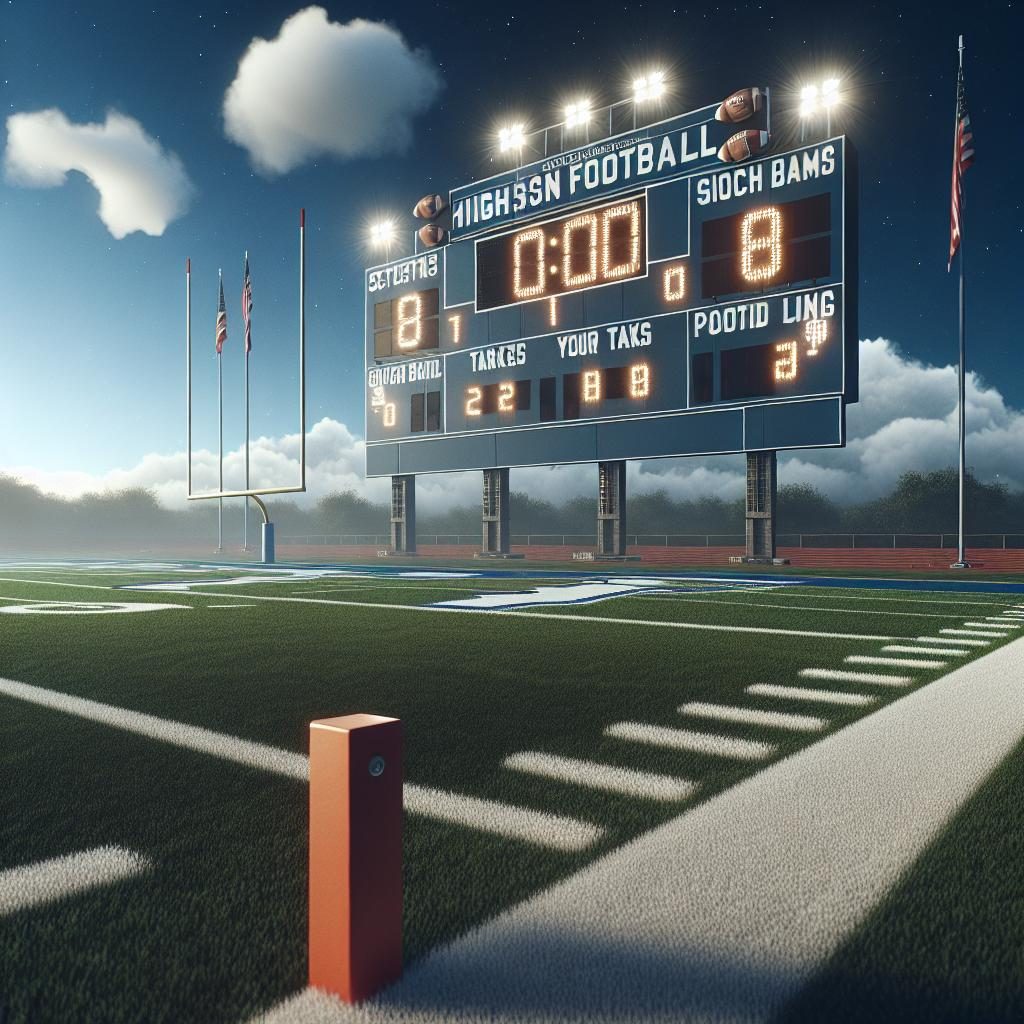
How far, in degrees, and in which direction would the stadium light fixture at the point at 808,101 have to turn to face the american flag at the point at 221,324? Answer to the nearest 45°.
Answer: approximately 90° to its right

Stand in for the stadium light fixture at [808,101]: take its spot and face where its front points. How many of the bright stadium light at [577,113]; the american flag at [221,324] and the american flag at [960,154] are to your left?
1

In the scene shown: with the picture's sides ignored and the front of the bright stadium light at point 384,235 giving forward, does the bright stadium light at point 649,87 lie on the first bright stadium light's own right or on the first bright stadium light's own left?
on the first bright stadium light's own left

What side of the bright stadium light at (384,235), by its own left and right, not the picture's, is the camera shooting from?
front

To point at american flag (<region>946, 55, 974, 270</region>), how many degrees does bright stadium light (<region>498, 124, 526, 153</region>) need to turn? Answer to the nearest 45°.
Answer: approximately 45° to its left

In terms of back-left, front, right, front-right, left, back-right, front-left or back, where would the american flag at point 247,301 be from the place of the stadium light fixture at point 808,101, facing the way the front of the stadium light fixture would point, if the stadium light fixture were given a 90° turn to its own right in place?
front

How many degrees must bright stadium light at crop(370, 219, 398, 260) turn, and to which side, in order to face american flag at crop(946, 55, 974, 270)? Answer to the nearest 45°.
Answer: approximately 45° to its left

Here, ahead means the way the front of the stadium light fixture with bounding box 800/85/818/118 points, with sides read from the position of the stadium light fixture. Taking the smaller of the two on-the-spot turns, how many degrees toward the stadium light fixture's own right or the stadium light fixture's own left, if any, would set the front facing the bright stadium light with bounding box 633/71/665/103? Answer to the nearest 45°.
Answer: approximately 90° to the stadium light fixture's own right

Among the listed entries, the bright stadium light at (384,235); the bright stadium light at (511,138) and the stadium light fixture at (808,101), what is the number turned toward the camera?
3
